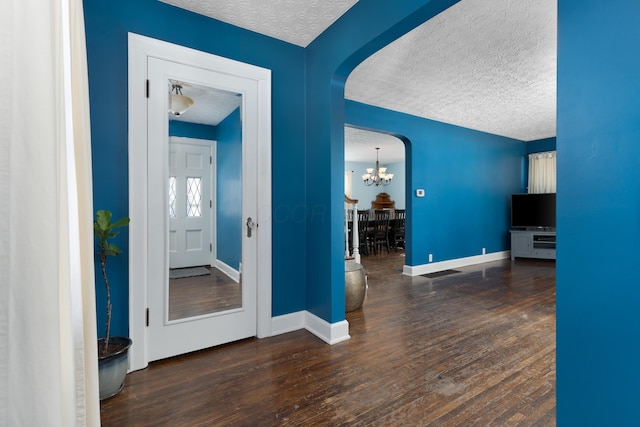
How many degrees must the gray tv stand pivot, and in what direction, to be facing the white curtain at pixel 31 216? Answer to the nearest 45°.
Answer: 0° — it already faces it

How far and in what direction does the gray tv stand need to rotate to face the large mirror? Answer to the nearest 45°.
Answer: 0° — it already faces it

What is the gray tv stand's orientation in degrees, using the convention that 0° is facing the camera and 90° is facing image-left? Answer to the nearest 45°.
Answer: approximately 0°
